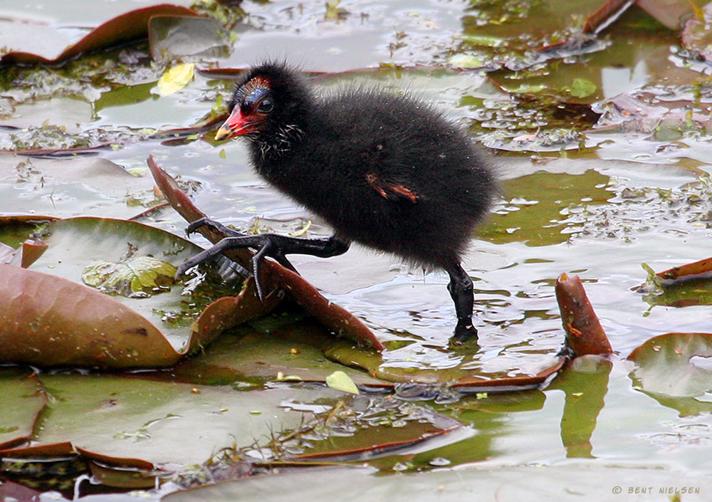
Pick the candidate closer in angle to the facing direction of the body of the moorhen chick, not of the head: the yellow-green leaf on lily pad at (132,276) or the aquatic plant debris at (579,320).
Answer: the yellow-green leaf on lily pad

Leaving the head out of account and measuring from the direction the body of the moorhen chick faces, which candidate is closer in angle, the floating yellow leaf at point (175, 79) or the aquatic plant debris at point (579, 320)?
the floating yellow leaf

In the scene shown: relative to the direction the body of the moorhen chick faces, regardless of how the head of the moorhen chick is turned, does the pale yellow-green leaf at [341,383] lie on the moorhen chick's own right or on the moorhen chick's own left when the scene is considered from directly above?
on the moorhen chick's own left

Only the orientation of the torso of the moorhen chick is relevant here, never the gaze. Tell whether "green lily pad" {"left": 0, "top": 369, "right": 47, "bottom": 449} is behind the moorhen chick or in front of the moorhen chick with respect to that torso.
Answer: in front

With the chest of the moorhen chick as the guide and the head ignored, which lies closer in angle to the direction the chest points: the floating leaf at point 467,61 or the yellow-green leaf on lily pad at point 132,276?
the yellow-green leaf on lily pad

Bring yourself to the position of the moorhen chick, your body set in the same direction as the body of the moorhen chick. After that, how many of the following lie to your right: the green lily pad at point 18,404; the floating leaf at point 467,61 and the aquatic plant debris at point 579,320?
1

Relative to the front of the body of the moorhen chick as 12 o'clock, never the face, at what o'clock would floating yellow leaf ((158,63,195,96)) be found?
The floating yellow leaf is roughly at 2 o'clock from the moorhen chick.

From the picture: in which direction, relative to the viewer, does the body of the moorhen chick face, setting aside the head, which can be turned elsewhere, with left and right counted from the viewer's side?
facing to the left of the viewer

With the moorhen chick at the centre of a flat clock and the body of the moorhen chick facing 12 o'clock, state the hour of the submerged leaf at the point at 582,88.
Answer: The submerged leaf is roughly at 4 o'clock from the moorhen chick.

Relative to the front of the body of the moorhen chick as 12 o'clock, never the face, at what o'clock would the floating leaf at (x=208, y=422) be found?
The floating leaf is roughly at 10 o'clock from the moorhen chick.
